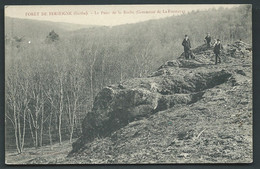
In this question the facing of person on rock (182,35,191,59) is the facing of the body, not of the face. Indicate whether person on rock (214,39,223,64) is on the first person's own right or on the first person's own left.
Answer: on the first person's own left

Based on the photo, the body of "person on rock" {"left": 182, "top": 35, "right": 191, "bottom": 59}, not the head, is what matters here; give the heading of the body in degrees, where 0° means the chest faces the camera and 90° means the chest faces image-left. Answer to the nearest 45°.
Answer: approximately 0°
